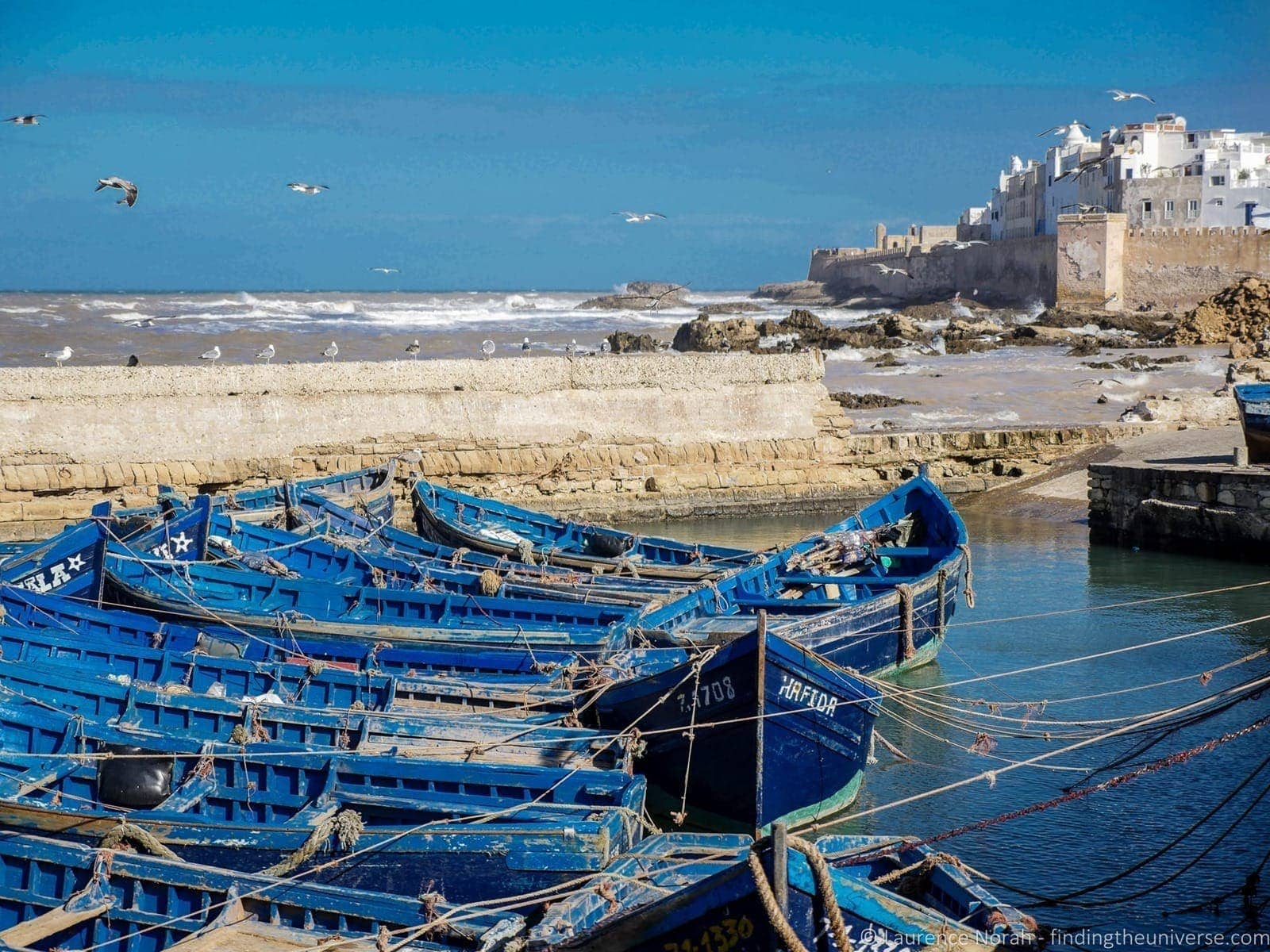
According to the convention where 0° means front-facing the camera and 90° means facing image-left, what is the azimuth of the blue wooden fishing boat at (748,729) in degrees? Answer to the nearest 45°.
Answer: approximately 0°

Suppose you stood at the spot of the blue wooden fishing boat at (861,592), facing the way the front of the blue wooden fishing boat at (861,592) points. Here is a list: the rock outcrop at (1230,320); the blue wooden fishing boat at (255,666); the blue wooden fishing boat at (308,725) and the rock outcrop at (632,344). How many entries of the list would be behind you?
2

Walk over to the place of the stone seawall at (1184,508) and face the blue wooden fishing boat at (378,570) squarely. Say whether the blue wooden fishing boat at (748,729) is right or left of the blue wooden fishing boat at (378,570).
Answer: left

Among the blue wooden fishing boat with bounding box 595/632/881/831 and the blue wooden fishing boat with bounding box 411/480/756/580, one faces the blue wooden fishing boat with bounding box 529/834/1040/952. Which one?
the blue wooden fishing boat with bounding box 595/632/881/831
